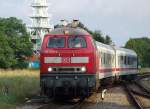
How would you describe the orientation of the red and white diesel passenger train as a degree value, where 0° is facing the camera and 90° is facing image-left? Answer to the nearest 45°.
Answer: approximately 0°
